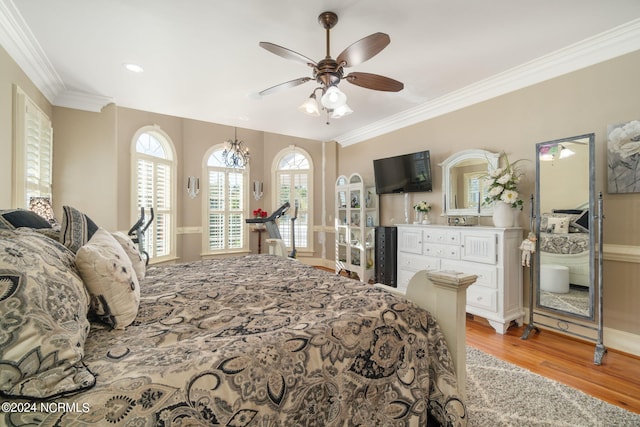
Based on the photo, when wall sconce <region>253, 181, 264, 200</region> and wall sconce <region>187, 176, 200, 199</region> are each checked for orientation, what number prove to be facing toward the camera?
2

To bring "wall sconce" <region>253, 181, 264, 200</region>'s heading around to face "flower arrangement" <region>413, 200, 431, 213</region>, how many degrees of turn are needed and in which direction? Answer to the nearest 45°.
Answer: approximately 45° to its left

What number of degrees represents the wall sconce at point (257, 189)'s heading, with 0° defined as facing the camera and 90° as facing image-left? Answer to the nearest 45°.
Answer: approximately 0°

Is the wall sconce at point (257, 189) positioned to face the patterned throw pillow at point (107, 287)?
yes
